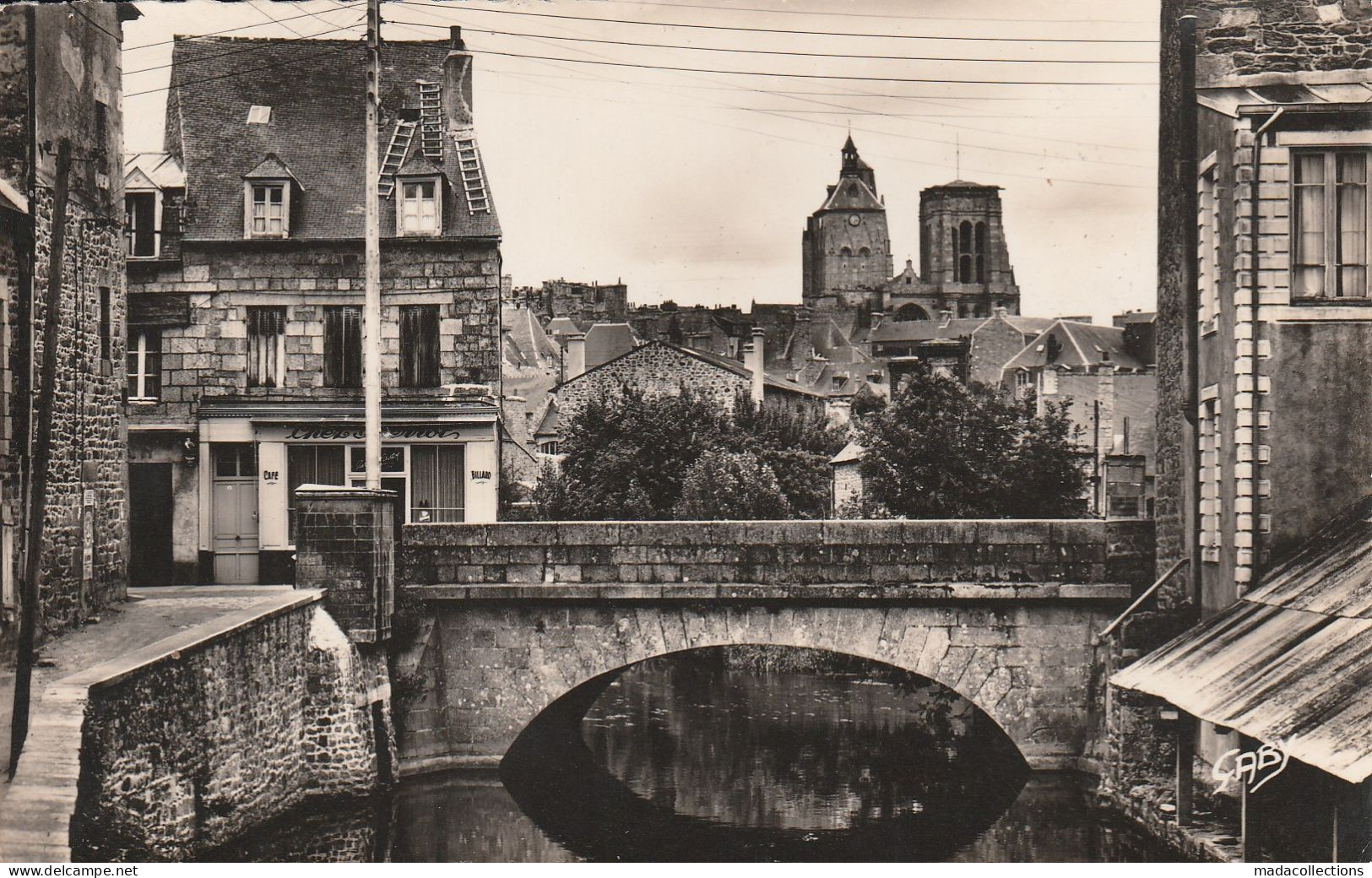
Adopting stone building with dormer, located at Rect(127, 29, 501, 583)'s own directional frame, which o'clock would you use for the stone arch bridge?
The stone arch bridge is roughly at 11 o'clock from the stone building with dormer.

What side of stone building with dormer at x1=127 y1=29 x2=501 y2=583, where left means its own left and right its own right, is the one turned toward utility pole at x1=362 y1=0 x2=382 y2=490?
front

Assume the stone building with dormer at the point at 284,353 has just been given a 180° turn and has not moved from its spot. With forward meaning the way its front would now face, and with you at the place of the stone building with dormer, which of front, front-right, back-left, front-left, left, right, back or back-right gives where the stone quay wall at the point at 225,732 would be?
back

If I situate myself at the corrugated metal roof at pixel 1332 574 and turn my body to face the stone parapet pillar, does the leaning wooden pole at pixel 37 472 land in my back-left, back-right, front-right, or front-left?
front-left

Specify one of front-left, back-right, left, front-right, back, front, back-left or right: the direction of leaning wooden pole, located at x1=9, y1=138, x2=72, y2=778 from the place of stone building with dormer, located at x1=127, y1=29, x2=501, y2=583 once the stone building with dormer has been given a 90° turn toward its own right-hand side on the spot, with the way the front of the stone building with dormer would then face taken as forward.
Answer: left

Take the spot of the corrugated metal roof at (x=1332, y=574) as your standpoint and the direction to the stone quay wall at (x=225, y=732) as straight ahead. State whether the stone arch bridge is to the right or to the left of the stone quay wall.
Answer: right

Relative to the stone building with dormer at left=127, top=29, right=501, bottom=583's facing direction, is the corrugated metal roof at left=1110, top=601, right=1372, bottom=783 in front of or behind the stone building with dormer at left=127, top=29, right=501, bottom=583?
in front

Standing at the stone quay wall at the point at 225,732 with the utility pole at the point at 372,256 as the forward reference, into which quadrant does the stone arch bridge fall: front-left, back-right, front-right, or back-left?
front-right

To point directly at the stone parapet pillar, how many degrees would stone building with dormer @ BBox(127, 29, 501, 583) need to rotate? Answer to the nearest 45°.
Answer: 0° — it already faces it

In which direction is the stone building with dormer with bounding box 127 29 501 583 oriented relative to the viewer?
toward the camera
